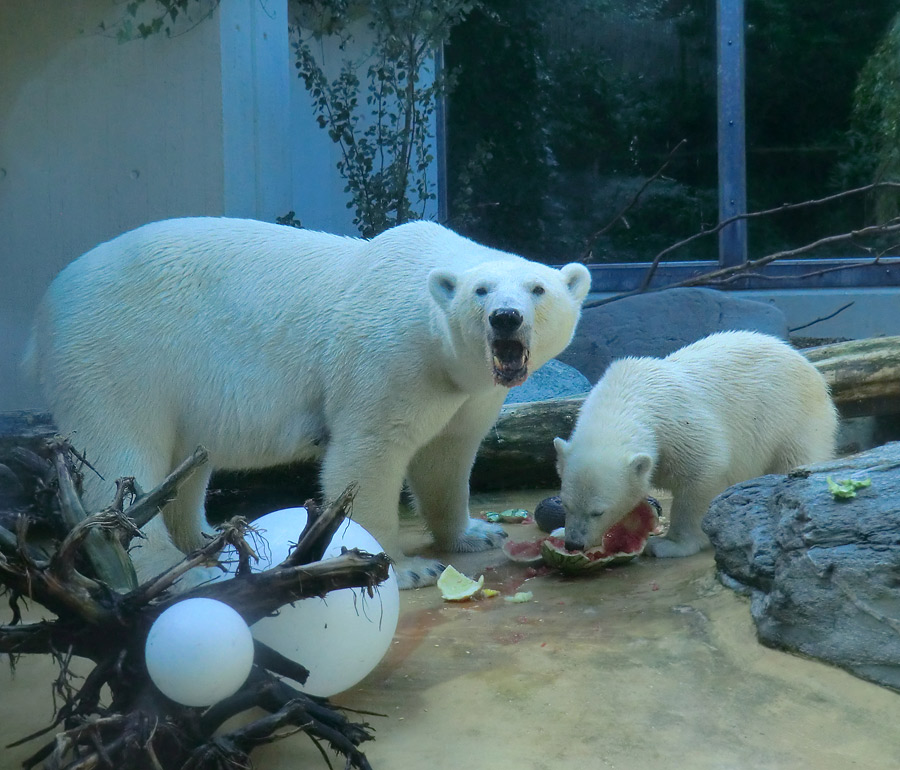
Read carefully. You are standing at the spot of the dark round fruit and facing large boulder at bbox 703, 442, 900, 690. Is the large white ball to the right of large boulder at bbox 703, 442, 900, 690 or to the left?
right

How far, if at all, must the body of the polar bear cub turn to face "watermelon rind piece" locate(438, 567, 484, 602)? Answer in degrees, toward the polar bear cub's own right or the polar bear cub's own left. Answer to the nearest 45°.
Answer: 0° — it already faces it

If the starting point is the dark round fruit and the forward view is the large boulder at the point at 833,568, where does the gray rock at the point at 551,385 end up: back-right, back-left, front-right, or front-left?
back-left

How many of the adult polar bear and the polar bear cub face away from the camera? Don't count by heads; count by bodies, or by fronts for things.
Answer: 0

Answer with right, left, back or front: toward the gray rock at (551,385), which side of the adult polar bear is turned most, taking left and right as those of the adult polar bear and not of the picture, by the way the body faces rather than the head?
left

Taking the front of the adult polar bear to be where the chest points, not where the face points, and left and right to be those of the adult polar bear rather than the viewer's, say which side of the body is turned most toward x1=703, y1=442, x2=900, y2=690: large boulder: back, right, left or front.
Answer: front

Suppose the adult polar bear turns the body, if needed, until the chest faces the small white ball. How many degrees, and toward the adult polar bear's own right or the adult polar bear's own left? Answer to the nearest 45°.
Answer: approximately 45° to the adult polar bear's own right

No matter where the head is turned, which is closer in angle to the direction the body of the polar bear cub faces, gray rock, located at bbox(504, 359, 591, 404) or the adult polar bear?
the adult polar bear

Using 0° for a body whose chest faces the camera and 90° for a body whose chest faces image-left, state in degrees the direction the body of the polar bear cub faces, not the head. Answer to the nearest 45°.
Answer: approximately 45°

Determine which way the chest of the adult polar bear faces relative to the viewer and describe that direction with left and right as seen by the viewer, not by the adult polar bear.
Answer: facing the viewer and to the right of the viewer

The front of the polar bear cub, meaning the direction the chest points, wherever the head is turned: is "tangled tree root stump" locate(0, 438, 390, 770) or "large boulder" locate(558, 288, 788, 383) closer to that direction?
the tangled tree root stump
